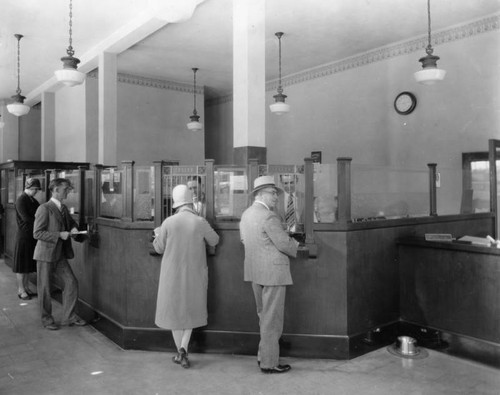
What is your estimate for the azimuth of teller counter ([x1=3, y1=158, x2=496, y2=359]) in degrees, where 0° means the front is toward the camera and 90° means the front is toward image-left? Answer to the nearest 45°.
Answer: approximately 0°

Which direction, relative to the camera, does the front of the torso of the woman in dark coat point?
to the viewer's right

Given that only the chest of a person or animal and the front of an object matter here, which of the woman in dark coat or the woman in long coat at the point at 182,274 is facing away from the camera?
the woman in long coat

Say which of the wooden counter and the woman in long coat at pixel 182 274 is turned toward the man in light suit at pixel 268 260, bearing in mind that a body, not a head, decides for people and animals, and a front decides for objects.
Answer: the wooden counter

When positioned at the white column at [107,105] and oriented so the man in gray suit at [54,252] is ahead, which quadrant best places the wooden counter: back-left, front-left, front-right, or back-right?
front-left

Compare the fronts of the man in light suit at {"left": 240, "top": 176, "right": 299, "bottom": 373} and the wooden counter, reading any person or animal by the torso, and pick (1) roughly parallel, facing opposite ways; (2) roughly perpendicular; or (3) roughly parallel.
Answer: roughly parallel, facing opposite ways

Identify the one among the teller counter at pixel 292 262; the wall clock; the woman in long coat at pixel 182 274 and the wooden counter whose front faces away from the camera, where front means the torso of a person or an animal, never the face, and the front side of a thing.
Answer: the woman in long coat

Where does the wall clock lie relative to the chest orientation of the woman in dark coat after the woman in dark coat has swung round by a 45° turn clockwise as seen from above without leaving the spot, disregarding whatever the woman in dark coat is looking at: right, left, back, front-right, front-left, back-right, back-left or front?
front-left

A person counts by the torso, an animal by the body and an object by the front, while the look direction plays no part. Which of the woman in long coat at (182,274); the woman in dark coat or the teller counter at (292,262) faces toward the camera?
the teller counter

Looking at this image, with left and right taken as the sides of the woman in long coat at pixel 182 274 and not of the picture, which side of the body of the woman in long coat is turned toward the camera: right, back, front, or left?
back

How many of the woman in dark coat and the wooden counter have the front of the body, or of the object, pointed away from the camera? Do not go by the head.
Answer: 0

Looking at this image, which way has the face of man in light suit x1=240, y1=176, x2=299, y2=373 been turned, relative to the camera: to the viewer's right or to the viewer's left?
to the viewer's right

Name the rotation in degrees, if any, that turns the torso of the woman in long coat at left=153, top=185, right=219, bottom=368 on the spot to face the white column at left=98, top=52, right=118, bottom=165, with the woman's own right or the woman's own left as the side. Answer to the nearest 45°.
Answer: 0° — they already face it

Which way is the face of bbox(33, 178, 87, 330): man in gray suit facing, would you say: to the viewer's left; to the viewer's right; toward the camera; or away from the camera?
to the viewer's right

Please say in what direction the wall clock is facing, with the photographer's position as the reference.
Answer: facing the viewer and to the left of the viewer

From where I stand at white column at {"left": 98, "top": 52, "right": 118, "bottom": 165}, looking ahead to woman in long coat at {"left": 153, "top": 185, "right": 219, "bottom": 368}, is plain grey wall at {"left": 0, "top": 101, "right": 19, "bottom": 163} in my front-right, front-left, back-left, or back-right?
back-right

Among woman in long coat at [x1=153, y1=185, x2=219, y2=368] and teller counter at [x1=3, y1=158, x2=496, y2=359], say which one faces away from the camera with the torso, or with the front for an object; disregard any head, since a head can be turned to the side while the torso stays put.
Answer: the woman in long coat
